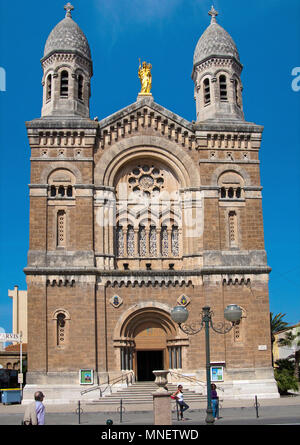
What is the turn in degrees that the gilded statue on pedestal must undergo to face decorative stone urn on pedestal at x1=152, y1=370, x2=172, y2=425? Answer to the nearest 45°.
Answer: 0° — it already faces it

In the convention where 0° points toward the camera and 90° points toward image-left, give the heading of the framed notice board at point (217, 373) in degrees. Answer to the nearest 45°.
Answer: approximately 0°

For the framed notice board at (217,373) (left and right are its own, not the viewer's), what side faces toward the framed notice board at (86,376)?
right

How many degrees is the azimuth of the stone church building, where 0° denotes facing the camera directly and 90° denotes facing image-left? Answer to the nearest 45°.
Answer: approximately 0°

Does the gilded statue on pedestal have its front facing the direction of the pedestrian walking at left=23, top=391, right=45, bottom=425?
yes
